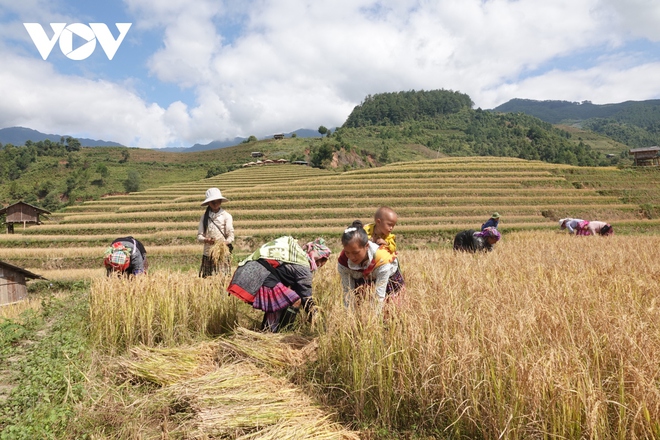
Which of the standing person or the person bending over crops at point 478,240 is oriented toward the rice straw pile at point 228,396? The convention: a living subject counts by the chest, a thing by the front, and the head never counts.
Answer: the standing person

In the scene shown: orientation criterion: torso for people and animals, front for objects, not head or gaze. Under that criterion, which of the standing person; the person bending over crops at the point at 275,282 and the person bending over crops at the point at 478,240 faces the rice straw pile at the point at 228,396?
the standing person

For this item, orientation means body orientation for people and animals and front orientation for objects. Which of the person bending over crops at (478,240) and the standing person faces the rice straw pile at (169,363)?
the standing person

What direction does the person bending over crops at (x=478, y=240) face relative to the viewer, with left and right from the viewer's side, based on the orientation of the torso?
facing to the right of the viewer

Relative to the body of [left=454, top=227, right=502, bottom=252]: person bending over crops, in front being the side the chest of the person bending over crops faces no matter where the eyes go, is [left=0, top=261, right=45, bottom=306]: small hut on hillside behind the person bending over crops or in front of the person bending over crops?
behind
